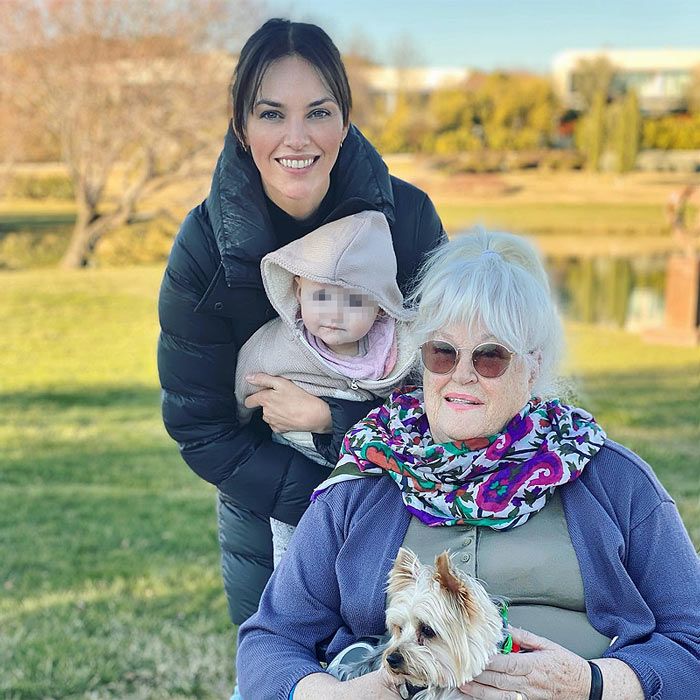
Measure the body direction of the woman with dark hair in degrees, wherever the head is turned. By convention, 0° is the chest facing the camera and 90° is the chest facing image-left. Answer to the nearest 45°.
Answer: approximately 0°

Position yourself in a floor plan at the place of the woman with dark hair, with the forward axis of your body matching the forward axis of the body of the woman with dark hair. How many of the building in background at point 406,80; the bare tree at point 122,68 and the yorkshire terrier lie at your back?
2

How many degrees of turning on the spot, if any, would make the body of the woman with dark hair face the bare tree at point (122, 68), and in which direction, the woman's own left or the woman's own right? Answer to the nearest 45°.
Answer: approximately 180°

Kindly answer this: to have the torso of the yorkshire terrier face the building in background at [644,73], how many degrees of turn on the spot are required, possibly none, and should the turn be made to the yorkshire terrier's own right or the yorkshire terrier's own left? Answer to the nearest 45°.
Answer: approximately 135° to the yorkshire terrier's own right

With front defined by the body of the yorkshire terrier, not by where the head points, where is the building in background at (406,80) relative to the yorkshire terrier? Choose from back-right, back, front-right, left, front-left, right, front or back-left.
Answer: back-right

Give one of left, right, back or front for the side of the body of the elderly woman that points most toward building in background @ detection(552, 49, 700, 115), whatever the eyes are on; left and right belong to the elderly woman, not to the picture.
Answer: back

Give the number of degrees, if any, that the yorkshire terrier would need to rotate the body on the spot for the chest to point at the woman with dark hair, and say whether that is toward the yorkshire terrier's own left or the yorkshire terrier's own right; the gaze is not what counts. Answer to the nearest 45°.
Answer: approximately 90° to the yorkshire terrier's own right

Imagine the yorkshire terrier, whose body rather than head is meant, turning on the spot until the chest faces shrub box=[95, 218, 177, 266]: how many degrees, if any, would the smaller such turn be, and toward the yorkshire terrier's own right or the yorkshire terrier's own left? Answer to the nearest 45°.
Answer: approximately 135° to the yorkshire terrier's own right

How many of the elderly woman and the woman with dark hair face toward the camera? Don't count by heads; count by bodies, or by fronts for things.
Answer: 2

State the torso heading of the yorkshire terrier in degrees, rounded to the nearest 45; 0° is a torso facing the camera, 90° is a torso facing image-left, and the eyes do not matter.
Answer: approximately 45°
